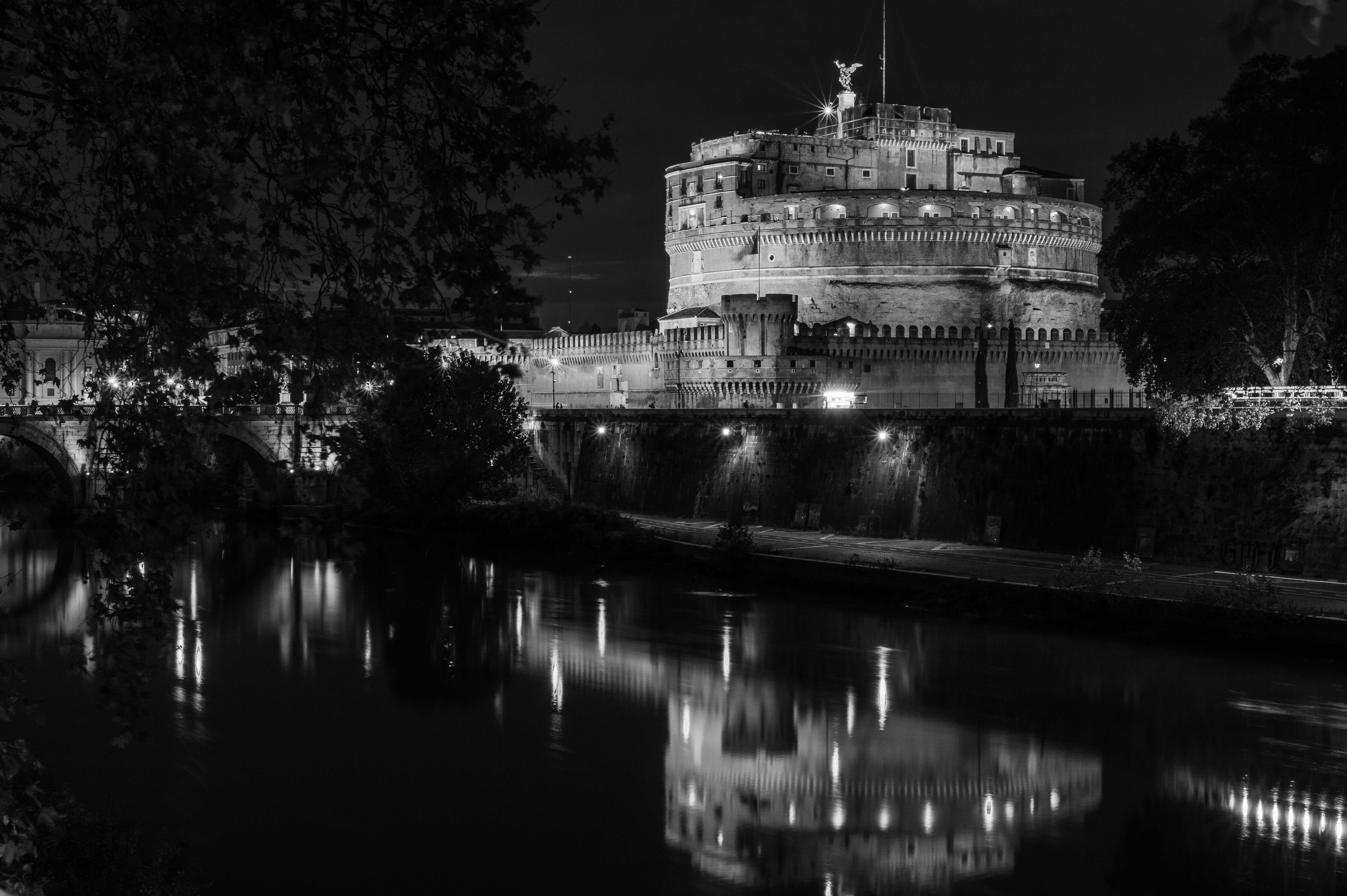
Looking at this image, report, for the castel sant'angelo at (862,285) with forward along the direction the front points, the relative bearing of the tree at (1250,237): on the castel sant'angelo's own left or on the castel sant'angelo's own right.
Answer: on the castel sant'angelo's own left

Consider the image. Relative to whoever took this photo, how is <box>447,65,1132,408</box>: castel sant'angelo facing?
facing the viewer and to the left of the viewer

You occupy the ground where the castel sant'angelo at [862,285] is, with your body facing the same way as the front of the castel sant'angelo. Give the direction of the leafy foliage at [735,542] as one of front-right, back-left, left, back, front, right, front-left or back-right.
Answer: front-left

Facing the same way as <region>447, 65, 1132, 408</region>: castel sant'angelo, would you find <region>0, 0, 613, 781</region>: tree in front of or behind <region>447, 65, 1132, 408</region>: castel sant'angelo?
in front

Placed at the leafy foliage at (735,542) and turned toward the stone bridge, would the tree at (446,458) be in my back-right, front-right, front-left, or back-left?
front-right

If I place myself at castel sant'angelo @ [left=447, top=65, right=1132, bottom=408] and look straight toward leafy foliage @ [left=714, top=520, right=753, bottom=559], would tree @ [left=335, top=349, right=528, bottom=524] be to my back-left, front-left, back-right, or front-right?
front-right

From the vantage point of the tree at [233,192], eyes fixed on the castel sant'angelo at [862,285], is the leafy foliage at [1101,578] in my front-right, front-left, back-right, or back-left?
front-right

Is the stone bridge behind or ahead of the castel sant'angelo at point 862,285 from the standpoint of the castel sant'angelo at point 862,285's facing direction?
ahead
